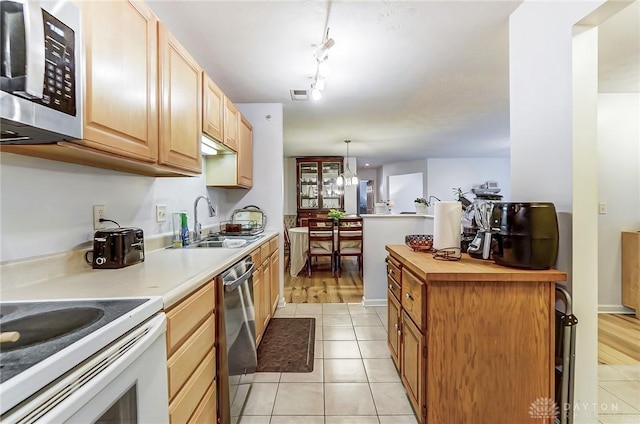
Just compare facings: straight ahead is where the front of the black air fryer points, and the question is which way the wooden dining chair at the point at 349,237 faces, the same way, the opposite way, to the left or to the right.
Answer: to the right

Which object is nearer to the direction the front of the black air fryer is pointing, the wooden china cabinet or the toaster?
the toaster

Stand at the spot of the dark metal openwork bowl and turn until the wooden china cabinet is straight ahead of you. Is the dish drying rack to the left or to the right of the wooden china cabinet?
left

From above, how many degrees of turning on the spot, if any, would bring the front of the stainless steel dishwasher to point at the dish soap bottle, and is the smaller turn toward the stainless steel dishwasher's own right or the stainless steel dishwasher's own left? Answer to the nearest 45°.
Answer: approximately 135° to the stainless steel dishwasher's own left

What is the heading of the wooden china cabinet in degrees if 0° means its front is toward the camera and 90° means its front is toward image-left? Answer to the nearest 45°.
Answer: approximately 0°

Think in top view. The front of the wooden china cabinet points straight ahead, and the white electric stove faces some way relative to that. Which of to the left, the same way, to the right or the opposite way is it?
to the left

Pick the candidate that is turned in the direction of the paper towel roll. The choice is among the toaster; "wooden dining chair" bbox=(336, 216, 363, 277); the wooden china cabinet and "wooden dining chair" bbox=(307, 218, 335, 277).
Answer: the wooden china cabinet

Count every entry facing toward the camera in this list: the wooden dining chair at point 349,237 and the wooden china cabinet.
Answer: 1

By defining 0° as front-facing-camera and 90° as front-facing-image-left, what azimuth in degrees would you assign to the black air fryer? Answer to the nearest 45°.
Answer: approximately 45°

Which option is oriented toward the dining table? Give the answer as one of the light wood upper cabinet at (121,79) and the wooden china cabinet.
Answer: the wooden china cabinet

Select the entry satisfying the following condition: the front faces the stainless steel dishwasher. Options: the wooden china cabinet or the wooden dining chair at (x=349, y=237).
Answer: the wooden china cabinet

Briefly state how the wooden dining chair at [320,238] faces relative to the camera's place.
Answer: facing away from the viewer

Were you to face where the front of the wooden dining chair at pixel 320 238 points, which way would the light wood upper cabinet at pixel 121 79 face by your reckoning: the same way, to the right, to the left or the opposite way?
to the right

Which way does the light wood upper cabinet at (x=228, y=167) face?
to the viewer's right

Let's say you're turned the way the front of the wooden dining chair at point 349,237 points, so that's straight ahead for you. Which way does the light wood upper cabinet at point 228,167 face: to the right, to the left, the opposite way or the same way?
to the right
